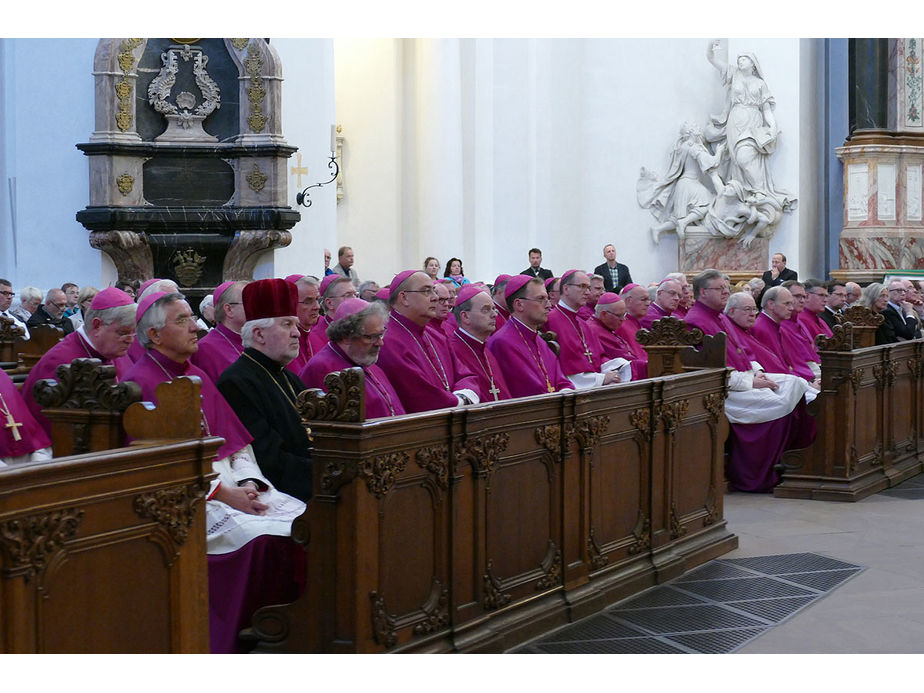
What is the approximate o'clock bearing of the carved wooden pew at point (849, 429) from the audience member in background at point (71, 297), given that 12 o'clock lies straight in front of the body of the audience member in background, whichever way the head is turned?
The carved wooden pew is roughly at 12 o'clock from the audience member in background.

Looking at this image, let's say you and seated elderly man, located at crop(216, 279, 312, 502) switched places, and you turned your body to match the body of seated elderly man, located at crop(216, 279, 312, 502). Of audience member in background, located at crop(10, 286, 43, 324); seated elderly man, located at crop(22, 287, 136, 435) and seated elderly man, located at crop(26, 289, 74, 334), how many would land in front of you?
0

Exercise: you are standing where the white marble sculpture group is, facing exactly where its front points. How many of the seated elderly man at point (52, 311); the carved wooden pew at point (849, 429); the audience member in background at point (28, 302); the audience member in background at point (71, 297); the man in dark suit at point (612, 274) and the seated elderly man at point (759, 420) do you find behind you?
0

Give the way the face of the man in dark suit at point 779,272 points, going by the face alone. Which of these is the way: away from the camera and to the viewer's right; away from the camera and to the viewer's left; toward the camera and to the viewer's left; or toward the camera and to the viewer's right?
toward the camera and to the viewer's left

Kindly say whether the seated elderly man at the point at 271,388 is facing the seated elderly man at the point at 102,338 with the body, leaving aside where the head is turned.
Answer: no

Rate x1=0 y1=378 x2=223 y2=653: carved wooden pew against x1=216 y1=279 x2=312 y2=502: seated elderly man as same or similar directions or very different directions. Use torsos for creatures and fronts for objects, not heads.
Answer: same or similar directions

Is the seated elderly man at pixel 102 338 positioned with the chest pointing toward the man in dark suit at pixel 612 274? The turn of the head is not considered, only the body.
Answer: no

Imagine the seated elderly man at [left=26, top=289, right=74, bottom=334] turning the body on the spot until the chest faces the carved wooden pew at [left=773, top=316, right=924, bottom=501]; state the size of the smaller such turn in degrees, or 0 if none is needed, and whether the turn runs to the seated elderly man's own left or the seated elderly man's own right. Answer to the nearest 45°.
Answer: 0° — they already face it

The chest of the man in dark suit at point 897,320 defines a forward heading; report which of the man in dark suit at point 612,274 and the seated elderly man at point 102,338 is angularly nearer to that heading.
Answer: the seated elderly man

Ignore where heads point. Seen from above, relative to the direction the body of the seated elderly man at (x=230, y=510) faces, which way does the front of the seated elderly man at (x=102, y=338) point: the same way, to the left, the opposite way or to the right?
the same way

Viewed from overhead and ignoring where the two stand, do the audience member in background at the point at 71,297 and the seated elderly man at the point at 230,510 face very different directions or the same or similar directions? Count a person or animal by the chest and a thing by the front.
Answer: same or similar directions

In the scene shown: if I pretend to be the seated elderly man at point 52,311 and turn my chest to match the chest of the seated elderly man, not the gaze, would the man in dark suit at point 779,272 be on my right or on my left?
on my left

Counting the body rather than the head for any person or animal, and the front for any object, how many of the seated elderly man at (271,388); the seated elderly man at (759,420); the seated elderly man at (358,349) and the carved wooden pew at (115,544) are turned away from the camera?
0

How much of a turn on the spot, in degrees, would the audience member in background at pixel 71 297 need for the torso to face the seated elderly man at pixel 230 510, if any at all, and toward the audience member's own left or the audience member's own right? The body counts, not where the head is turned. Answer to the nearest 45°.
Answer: approximately 45° to the audience member's own right
